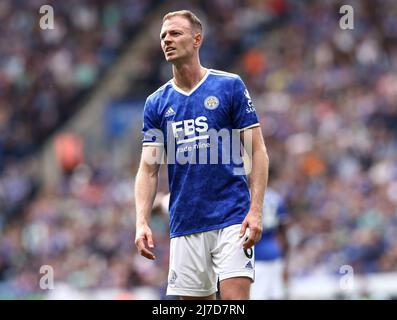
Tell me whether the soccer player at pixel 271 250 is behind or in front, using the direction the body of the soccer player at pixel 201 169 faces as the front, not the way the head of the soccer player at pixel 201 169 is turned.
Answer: behind

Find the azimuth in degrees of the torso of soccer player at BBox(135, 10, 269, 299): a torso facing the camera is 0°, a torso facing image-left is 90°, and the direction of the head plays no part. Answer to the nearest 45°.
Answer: approximately 45°

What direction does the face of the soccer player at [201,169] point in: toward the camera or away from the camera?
toward the camera
